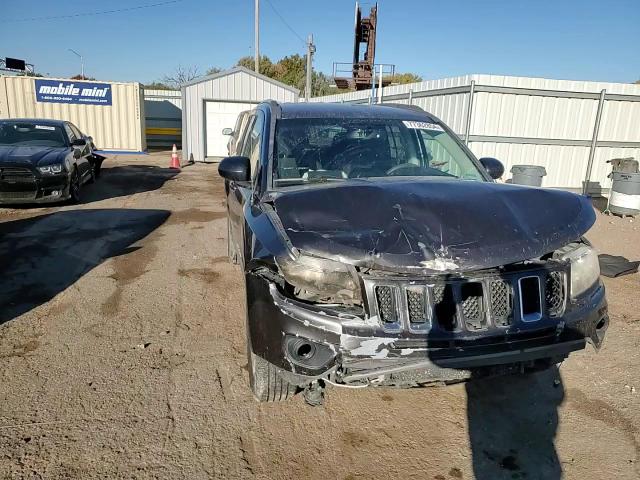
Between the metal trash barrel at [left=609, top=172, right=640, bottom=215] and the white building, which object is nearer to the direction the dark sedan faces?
the metal trash barrel

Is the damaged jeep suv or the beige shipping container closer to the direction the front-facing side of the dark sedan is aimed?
the damaged jeep suv

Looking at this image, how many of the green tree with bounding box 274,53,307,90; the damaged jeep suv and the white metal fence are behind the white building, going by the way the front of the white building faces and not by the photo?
1

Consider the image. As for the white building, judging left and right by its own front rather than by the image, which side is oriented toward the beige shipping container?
right

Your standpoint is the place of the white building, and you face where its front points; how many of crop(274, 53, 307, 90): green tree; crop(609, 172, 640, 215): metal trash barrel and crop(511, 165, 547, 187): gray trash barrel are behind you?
1

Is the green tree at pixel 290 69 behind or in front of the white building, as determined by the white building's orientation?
behind

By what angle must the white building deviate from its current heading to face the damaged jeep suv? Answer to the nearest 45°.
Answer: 0° — it already faces it

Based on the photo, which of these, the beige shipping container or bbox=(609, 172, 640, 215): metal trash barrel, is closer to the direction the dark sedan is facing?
the metal trash barrel

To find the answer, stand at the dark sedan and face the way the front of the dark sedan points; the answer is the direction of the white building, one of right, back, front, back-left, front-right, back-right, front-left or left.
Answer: back-left

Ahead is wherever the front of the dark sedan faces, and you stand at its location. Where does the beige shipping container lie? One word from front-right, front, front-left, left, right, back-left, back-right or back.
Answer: back

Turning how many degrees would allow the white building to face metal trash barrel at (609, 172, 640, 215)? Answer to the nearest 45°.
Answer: approximately 45° to its left
